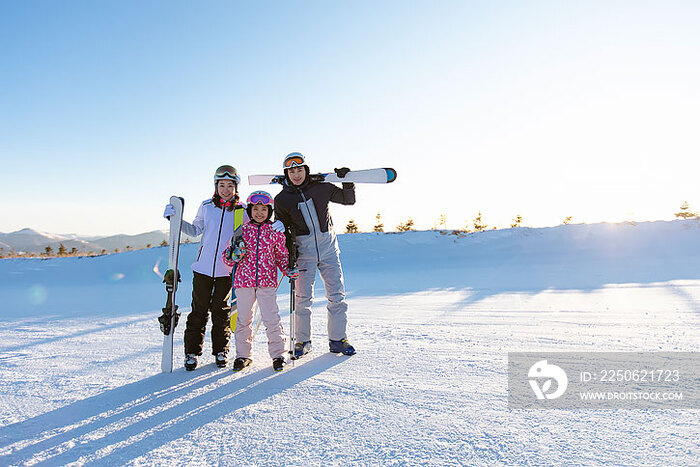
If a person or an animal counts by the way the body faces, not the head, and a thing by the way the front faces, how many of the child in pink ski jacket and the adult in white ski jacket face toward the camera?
2

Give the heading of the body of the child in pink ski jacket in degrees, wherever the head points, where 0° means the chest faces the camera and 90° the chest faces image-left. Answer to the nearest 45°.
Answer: approximately 0°
